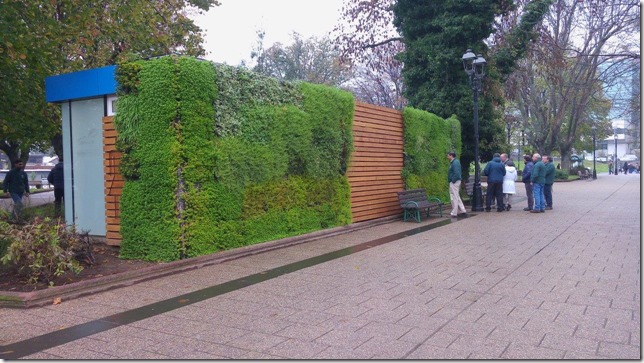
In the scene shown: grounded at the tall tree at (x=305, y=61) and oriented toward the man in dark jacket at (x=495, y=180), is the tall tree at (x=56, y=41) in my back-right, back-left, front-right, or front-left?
front-right

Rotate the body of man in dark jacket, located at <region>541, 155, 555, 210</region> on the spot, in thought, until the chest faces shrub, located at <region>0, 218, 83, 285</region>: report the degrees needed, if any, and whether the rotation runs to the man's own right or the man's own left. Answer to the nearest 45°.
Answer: approximately 45° to the man's own left

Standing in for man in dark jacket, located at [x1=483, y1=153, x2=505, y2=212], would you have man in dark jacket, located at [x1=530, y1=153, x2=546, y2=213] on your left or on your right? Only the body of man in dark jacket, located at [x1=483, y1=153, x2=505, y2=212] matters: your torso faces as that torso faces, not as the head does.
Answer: on your right

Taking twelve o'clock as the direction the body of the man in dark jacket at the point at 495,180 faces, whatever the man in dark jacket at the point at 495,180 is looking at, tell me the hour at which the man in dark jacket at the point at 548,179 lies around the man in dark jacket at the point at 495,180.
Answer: the man in dark jacket at the point at 548,179 is roughly at 2 o'clock from the man in dark jacket at the point at 495,180.

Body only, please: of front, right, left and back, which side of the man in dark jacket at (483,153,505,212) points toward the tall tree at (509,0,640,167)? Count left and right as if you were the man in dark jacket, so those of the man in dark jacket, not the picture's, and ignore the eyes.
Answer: front

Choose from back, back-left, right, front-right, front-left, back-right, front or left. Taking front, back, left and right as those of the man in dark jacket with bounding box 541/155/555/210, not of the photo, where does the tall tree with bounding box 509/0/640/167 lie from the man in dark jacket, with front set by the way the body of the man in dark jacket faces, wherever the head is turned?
right

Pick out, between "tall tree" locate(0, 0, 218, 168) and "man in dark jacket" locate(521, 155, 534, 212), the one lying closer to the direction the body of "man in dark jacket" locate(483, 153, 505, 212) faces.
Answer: the man in dark jacket

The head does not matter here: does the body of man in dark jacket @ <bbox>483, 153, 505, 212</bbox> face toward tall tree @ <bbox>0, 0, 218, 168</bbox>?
no

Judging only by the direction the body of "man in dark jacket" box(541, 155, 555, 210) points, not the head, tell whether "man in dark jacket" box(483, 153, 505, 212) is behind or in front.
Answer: in front

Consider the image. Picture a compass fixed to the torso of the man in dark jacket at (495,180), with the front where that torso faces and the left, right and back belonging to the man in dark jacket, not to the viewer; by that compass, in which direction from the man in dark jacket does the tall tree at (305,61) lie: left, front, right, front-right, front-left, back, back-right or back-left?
front-left

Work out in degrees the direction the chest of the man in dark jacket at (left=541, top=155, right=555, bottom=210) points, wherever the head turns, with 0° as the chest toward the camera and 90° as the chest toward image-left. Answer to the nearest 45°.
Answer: approximately 90°

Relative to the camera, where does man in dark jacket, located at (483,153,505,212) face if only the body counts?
away from the camera

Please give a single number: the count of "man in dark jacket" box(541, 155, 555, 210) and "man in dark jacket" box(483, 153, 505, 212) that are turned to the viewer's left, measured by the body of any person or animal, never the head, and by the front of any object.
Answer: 1

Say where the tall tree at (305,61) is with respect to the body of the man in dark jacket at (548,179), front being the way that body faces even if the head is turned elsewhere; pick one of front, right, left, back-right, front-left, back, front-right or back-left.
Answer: front-right

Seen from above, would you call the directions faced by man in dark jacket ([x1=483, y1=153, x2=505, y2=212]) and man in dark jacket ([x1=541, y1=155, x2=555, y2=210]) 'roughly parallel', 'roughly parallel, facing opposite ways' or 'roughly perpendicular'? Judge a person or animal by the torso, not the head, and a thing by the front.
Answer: roughly perpendicular

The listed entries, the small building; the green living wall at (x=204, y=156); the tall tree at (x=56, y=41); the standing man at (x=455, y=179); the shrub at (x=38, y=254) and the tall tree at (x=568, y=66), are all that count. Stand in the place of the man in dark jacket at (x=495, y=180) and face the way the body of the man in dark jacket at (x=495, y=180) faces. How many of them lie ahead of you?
1
